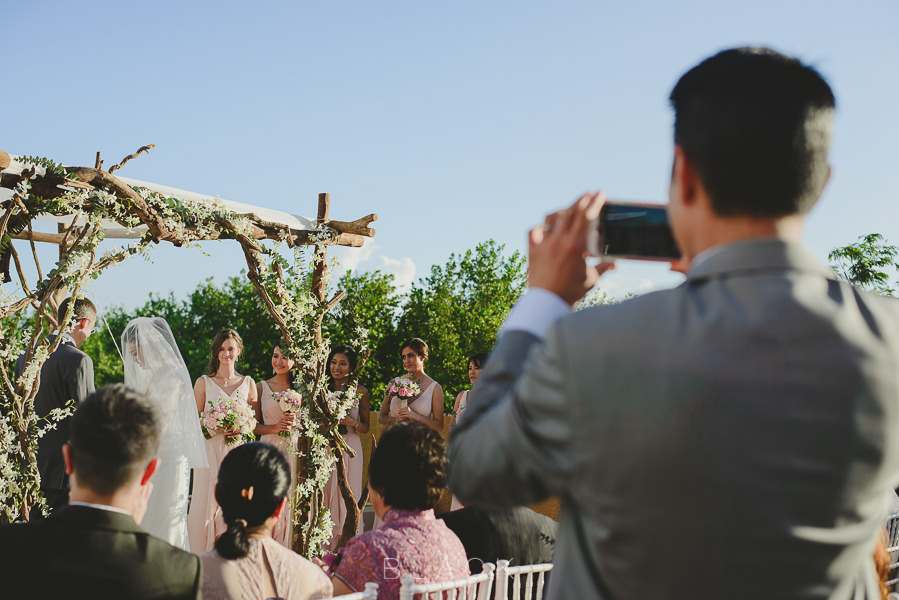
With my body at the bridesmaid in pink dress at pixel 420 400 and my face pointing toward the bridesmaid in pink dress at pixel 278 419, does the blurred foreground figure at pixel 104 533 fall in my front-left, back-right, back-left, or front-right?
front-left

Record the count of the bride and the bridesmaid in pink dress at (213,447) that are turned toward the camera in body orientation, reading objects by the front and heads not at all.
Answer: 1

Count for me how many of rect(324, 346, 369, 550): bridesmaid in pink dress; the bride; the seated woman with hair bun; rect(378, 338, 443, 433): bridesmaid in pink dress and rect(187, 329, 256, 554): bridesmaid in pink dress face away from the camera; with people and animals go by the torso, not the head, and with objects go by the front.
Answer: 1

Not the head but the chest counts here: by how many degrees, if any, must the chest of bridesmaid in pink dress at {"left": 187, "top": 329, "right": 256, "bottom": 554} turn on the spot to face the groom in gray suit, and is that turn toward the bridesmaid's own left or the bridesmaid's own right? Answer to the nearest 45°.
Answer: approximately 45° to the bridesmaid's own right

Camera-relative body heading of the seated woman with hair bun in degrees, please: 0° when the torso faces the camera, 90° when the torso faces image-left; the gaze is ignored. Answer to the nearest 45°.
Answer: approximately 180°

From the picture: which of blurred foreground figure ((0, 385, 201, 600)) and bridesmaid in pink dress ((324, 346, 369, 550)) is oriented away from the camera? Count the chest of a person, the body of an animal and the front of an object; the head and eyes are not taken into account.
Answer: the blurred foreground figure

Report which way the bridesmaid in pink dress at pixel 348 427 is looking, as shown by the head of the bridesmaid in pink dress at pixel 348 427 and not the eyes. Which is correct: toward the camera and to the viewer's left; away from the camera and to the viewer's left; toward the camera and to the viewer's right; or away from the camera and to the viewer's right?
toward the camera and to the viewer's left

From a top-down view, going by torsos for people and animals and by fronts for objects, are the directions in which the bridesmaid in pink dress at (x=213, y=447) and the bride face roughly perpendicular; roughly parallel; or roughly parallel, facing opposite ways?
roughly perpendicular

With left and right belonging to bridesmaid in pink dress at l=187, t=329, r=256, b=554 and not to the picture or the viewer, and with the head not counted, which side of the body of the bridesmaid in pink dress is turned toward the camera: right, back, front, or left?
front

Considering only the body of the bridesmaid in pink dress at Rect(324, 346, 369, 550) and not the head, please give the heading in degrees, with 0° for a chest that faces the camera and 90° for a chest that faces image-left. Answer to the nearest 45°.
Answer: approximately 45°

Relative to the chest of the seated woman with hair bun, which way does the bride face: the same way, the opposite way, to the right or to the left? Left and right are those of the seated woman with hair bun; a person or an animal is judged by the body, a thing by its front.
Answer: to the left

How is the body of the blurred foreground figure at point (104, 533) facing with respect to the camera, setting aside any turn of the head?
away from the camera

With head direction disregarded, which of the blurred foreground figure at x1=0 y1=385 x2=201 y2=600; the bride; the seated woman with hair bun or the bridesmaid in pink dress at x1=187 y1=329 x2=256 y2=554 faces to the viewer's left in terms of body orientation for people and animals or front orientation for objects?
the bride

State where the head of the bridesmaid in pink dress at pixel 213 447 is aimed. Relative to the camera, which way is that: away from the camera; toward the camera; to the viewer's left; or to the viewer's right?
toward the camera

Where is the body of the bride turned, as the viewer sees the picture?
to the viewer's left

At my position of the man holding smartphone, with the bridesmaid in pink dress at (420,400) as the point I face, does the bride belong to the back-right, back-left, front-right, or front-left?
front-left

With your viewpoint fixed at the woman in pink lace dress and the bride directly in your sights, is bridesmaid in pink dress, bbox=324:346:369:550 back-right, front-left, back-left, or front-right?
front-right

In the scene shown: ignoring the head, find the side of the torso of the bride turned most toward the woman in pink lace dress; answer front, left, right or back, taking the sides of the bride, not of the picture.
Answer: left
